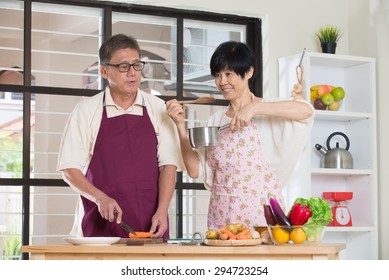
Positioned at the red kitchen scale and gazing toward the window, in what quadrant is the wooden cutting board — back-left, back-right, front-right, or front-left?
front-left

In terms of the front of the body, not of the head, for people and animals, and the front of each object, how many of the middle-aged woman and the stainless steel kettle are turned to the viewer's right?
0

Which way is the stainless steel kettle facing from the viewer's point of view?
to the viewer's left

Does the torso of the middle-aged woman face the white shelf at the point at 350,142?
no

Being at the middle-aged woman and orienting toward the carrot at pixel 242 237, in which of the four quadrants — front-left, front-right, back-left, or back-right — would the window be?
back-right

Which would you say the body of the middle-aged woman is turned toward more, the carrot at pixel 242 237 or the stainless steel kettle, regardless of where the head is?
the carrot

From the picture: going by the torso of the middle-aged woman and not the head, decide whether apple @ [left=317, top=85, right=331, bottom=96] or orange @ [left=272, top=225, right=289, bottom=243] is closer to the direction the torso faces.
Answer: the orange

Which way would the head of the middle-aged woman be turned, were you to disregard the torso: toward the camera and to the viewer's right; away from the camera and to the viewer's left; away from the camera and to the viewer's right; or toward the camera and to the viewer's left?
toward the camera and to the viewer's left

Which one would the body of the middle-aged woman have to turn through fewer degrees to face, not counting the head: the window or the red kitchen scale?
the window

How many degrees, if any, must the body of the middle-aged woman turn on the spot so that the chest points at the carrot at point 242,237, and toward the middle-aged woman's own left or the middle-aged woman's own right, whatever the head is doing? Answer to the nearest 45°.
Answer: approximately 45° to the middle-aged woman's own left

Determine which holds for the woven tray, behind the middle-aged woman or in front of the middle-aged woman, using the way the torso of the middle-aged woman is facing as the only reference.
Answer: in front

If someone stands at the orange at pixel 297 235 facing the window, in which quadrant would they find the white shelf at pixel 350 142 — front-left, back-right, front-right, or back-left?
front-right

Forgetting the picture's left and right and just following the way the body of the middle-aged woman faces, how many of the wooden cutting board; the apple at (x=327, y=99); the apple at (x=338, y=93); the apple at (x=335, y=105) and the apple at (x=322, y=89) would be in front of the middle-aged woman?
1

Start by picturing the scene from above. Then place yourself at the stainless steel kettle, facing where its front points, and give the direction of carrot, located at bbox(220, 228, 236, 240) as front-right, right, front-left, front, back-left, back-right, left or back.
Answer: left

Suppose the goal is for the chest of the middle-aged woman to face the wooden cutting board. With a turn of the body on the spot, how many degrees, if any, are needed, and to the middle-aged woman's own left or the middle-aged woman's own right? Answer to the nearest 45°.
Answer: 0° — they already face it
